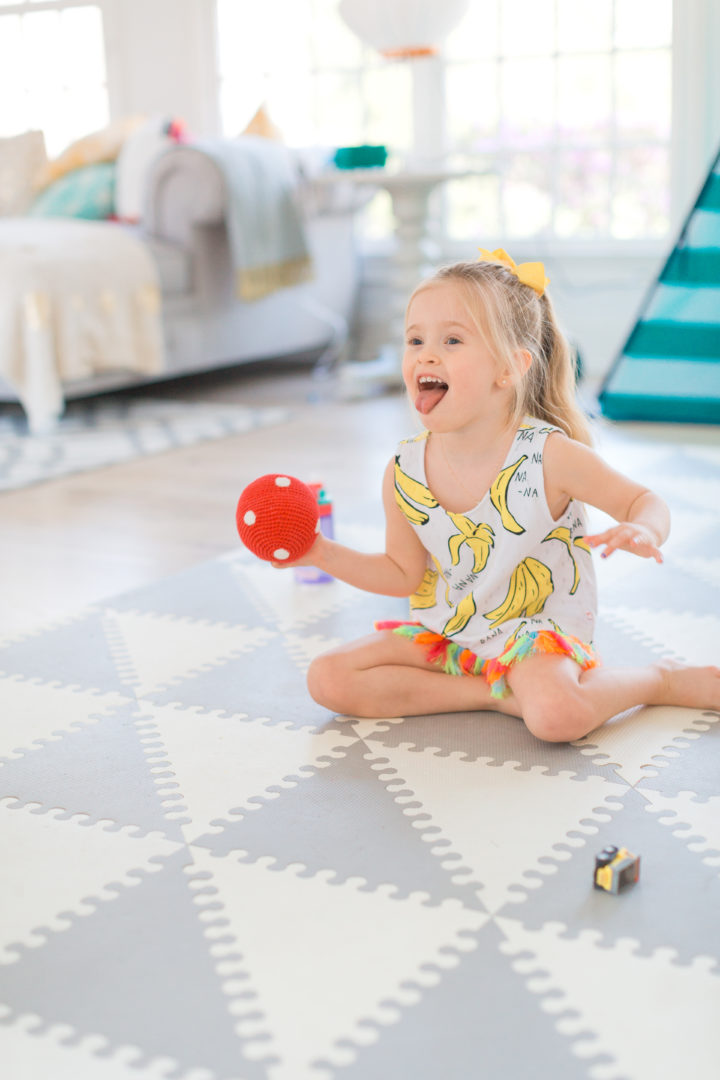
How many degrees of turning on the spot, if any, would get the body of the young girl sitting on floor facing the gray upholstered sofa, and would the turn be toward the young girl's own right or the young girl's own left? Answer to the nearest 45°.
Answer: approximately 135° to the young girl's own right

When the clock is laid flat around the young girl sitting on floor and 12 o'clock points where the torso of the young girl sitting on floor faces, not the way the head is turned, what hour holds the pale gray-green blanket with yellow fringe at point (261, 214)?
The pale gray-green blanket with yellow fringe is roughly at 4 o'clock from the young girl sitting on floor.

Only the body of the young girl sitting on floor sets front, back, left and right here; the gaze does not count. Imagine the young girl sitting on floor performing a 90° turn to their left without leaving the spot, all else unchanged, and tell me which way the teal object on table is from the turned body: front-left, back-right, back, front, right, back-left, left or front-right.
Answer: back-left

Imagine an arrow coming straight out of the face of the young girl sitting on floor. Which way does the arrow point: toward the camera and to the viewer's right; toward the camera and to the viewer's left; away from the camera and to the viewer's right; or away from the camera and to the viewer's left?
toward the camera and to the viewer's left

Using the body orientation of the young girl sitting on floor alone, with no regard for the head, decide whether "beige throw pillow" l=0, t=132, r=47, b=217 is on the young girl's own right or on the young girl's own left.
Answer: on the young girl's own right

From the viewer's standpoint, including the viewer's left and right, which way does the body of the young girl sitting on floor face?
facing the viewer and to the left of the viewer

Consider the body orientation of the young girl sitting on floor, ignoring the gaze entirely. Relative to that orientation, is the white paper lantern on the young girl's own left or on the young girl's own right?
on the young girl's own right

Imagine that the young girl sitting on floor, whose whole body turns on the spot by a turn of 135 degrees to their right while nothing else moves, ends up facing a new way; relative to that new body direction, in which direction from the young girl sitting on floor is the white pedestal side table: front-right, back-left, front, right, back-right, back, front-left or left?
front
